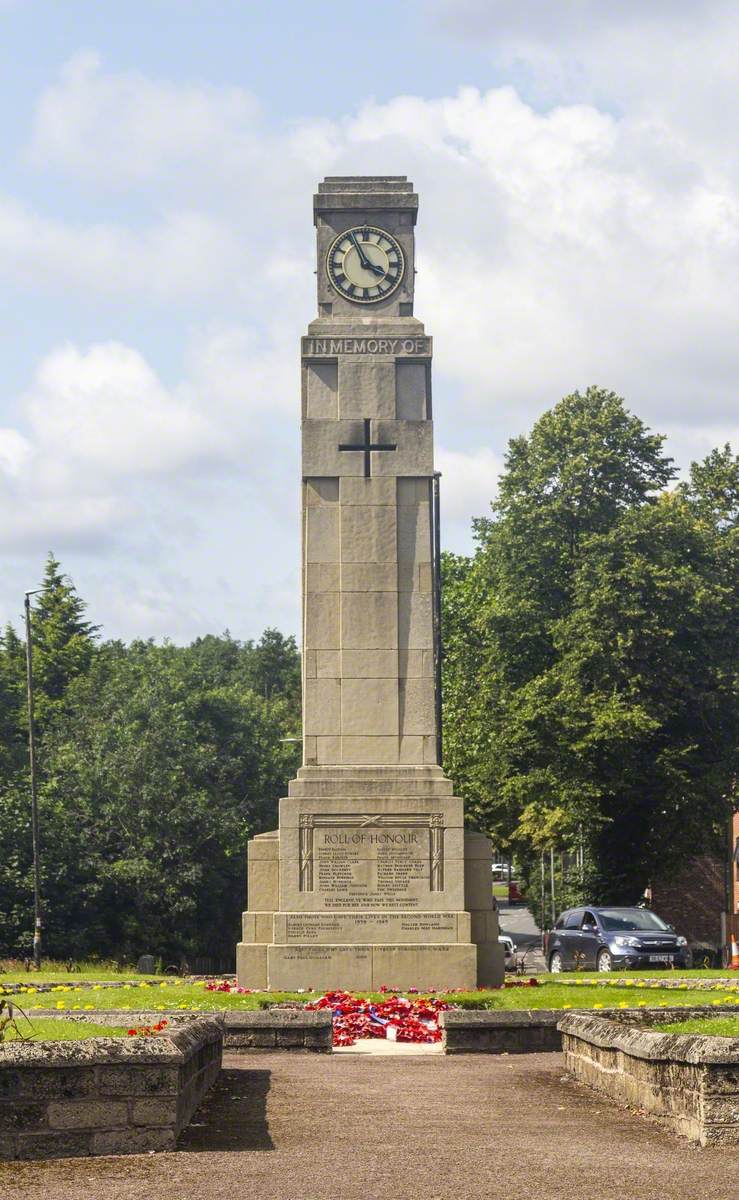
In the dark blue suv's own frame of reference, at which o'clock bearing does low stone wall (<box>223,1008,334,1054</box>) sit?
The low stone wall is roughly at 2 o'clock from the dark blue suv.

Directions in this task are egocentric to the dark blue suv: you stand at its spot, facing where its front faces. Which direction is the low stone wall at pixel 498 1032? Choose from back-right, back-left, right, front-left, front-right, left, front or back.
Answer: front-right

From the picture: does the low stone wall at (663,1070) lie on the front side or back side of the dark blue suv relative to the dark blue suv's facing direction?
on the front side

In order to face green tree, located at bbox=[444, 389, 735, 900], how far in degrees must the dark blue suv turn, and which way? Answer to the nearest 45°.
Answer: approximately 135° to its left

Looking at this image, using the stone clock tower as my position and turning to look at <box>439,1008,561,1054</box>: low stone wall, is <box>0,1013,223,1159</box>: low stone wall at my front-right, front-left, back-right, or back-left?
front-right

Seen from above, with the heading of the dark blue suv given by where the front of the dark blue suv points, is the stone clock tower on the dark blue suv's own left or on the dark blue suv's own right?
on the dark blue suv's own right

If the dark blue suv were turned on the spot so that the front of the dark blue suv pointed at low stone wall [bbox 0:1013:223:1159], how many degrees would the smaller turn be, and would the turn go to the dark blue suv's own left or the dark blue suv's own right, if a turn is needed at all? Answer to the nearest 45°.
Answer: approximately 45° to the dark blue suv's own right
